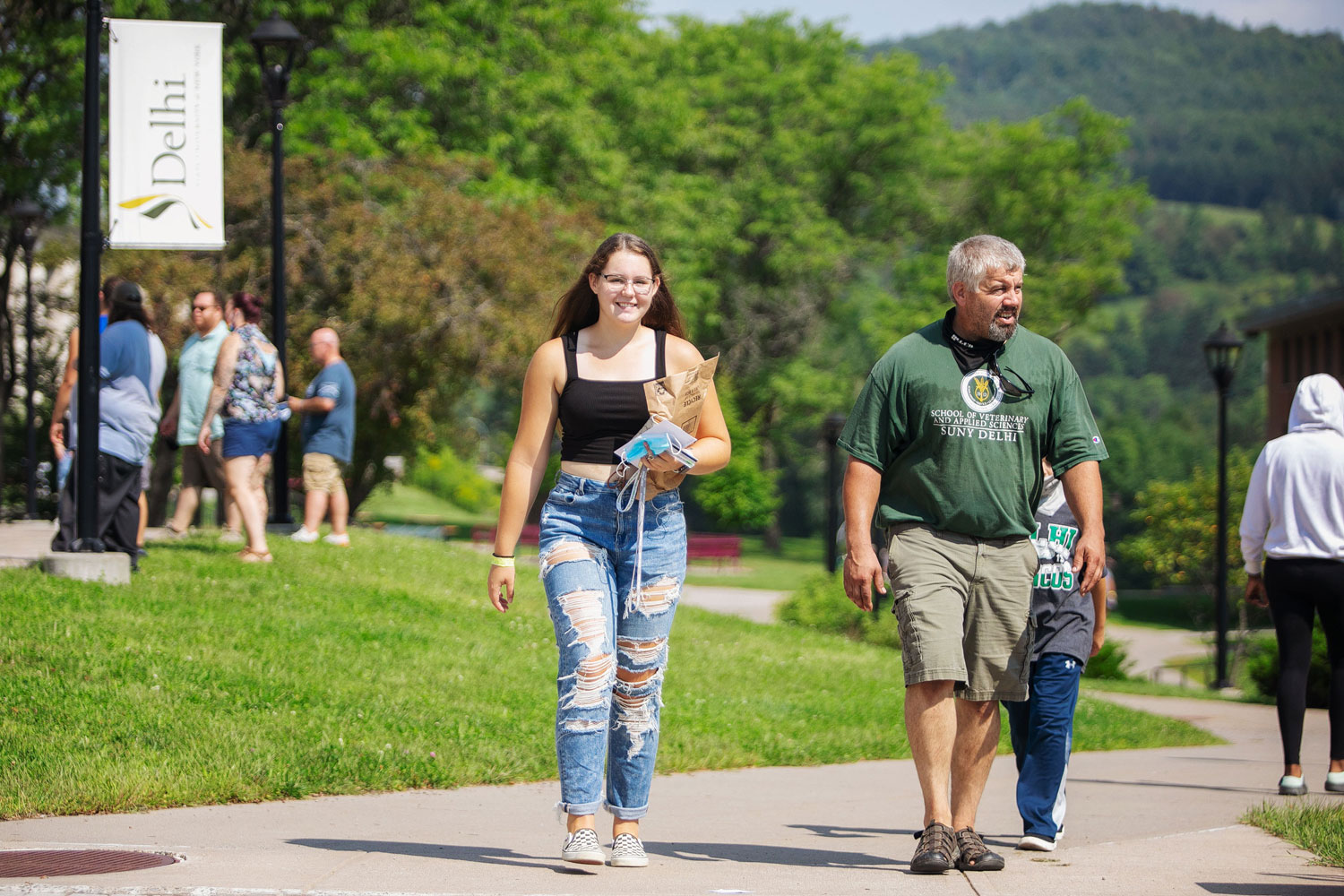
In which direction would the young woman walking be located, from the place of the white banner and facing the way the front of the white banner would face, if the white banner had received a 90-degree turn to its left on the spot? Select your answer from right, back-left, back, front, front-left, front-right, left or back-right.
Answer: right

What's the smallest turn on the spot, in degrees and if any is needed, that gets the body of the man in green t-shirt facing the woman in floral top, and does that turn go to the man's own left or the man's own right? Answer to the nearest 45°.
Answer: approximately 135° to the man's own right

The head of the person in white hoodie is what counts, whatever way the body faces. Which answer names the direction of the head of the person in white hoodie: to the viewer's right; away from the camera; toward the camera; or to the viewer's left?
away from the camera

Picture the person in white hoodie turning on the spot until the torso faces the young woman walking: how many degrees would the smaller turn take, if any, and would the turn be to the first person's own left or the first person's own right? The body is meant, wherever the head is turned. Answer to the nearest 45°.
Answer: approximately 135° to the first person's own left

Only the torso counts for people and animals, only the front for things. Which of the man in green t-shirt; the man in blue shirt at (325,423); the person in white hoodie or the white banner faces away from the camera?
the person in white hoodie

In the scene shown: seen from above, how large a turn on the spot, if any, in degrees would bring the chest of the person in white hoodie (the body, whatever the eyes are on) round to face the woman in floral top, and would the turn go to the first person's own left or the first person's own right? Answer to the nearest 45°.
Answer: approximately 90° to the first person's own left

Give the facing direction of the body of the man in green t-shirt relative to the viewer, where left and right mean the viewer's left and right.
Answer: facing the viewer

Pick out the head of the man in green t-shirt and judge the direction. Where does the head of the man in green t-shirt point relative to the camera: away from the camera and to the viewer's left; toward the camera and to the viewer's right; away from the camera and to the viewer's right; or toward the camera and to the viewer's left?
toward the camera and to the viewer's right

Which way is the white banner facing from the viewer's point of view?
toward the camera

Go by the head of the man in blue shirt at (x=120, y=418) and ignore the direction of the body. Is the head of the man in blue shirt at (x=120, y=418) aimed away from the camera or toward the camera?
away from the camera

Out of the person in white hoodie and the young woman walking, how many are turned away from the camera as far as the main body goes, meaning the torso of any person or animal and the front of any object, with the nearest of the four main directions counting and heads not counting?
1

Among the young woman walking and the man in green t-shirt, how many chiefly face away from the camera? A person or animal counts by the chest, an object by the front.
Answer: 0

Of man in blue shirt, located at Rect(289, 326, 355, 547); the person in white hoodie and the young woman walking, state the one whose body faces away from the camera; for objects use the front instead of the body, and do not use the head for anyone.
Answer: the person in white hoodie

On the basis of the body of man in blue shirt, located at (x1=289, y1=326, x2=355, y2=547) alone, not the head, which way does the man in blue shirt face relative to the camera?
to the viewer's left
